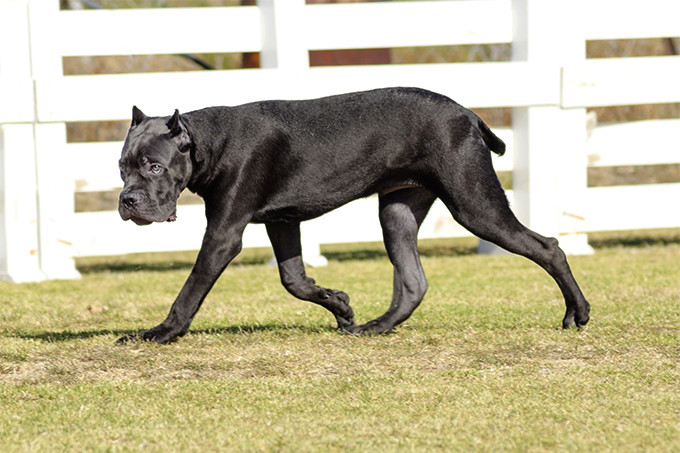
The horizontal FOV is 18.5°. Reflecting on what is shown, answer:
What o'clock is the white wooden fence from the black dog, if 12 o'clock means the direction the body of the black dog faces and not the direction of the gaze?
The white wooden fence is roughly at 3 o'clock from the black dog.

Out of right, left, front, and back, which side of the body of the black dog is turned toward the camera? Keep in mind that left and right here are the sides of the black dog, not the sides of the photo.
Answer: left
